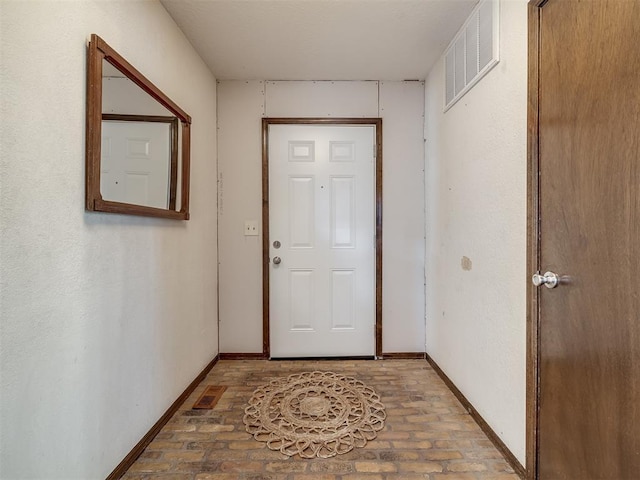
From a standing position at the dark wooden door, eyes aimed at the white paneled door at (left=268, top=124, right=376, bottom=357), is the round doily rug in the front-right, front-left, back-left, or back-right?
front-left

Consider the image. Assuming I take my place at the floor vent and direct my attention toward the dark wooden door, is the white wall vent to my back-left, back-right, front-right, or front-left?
front-left

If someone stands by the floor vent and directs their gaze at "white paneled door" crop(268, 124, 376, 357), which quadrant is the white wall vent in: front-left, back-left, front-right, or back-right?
front-right

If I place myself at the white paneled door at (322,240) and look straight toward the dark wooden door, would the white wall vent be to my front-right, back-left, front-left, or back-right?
front-left

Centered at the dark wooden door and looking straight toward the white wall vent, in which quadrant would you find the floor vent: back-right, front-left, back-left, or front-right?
front-left

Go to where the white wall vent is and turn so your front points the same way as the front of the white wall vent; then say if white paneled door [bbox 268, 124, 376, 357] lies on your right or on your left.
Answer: on your right

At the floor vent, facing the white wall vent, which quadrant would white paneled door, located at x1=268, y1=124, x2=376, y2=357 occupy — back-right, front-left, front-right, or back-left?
front-left

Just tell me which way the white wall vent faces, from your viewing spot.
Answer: facing the viewer and to the left of the viewer
